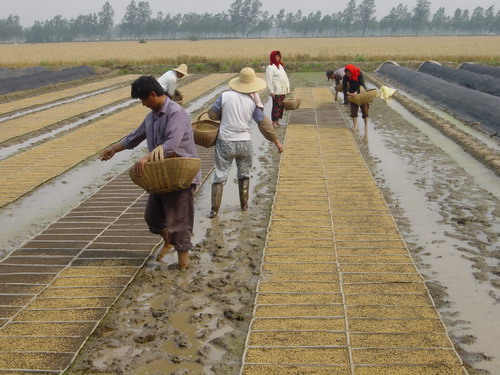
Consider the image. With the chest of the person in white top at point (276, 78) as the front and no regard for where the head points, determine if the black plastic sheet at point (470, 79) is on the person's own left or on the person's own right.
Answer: on the person's own left

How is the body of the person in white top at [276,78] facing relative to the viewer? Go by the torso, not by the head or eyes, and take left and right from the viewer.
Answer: facing the viewer and to the right of the viewer

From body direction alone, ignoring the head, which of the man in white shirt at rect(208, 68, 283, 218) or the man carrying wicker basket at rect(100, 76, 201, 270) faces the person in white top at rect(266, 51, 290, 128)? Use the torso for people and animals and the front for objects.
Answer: the man in white shirt

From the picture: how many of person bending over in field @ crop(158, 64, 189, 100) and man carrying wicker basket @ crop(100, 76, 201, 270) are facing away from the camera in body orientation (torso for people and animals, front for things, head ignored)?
0

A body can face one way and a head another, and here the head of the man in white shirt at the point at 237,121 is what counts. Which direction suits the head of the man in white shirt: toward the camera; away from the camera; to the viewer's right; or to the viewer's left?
away from the camera

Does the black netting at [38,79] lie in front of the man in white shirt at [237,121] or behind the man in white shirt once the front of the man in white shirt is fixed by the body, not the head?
in front

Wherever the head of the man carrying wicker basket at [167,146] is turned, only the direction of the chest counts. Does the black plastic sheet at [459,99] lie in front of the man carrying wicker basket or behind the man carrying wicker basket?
behind

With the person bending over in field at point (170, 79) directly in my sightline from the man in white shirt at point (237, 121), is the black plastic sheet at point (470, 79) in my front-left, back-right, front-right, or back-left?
front-right

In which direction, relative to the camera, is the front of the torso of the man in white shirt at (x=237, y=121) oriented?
away from the camera

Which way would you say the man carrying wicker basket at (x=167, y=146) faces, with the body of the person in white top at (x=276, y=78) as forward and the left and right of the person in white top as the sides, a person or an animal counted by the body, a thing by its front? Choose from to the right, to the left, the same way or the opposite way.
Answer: to the right
